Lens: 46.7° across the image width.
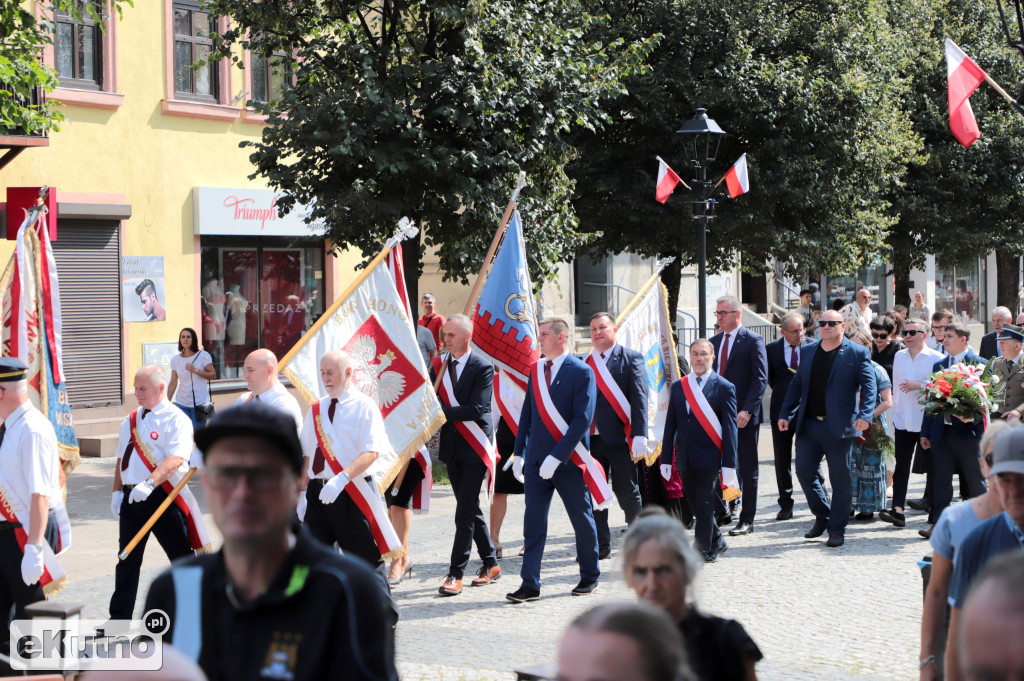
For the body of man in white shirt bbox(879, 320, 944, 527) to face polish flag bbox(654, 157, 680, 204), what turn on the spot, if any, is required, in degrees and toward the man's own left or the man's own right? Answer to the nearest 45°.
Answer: approximately 90° to the man's own right

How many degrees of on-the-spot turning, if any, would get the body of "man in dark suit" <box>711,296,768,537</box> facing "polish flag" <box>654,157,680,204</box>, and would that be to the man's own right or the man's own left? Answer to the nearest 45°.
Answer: approximately 135° to the man's own right

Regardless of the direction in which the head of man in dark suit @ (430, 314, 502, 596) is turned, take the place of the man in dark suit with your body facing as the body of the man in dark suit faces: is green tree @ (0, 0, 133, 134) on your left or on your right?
on your right

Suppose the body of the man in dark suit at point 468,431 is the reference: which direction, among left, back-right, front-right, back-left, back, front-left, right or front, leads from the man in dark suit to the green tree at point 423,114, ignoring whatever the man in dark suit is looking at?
back-right

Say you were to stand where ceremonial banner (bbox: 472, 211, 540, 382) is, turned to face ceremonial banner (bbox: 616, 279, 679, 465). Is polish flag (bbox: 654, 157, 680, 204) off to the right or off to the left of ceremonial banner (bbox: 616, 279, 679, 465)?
left

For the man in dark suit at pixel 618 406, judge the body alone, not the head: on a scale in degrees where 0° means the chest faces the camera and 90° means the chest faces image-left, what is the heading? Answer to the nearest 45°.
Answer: approximately 45°

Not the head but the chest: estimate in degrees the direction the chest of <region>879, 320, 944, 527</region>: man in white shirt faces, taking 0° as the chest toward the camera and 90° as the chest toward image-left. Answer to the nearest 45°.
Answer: approximately 45°

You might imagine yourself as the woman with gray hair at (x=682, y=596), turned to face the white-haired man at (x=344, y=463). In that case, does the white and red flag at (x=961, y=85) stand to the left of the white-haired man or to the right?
right
